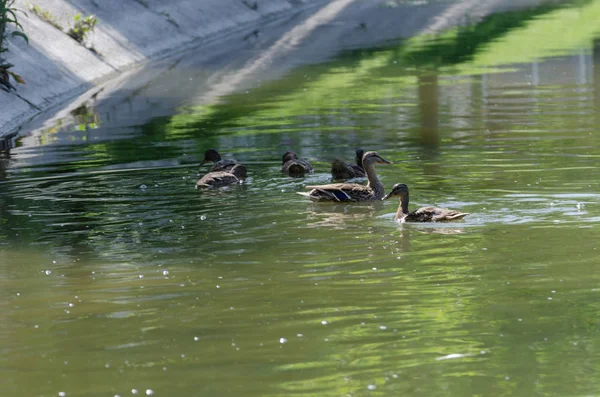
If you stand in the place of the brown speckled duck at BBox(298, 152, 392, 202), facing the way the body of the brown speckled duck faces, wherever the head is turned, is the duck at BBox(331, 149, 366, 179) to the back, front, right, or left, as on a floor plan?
left

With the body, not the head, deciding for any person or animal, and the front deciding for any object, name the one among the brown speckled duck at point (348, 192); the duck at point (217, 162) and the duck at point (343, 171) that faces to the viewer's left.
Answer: the duck at point (217, 162)

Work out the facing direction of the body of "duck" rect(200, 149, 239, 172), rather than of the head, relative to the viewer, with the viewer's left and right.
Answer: facing to the left of the viewer

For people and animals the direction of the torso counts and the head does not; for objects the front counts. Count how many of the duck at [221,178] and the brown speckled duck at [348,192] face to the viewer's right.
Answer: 2

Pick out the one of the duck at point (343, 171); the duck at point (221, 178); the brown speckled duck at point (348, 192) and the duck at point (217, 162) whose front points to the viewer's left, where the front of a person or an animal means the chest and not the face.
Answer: the duck at point (217, 162)

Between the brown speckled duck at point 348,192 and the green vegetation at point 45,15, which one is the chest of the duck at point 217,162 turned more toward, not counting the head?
the green vegetation

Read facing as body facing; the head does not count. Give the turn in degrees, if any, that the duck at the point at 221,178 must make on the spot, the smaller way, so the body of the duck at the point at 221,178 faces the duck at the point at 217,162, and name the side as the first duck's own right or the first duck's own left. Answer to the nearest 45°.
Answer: approximately 90° to the first duck's own left

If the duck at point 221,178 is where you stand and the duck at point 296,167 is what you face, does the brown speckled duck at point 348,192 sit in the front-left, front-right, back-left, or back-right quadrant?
front-right

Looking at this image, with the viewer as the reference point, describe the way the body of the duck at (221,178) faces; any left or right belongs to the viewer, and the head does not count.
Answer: facing to the right of the viewer

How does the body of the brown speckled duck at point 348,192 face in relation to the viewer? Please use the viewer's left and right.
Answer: facing to the right of the viewer

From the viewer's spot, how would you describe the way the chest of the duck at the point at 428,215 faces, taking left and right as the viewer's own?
facing to the left of the viewer

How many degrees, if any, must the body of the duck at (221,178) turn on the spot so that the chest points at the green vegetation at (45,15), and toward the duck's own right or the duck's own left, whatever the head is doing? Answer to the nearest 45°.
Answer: approximately 90° to the duck's own left

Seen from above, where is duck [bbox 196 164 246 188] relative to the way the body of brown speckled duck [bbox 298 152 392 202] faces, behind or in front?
behind

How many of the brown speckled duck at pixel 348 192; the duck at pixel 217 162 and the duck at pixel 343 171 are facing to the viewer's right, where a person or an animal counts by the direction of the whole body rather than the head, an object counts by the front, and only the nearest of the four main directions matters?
2
